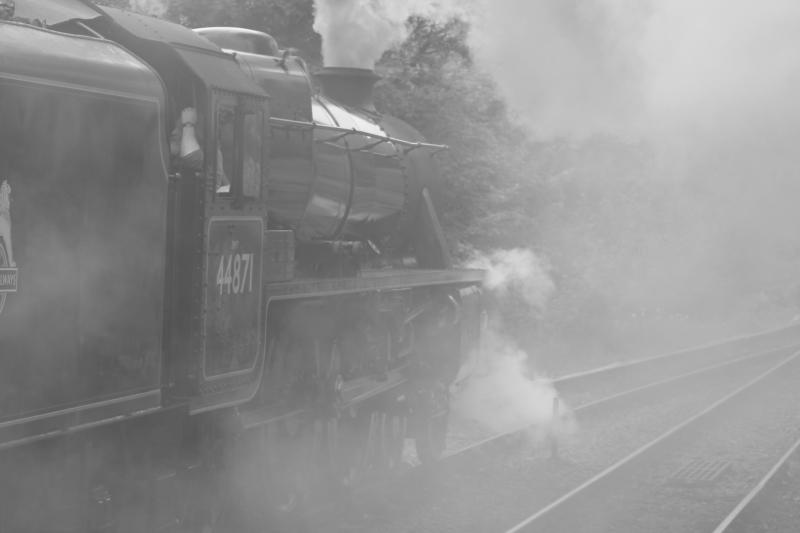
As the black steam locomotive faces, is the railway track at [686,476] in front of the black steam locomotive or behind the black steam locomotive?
in front

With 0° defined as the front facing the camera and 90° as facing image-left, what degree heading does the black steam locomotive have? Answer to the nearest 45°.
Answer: approximately 225°

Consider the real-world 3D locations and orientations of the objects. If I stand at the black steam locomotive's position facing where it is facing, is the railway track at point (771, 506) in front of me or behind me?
in front
